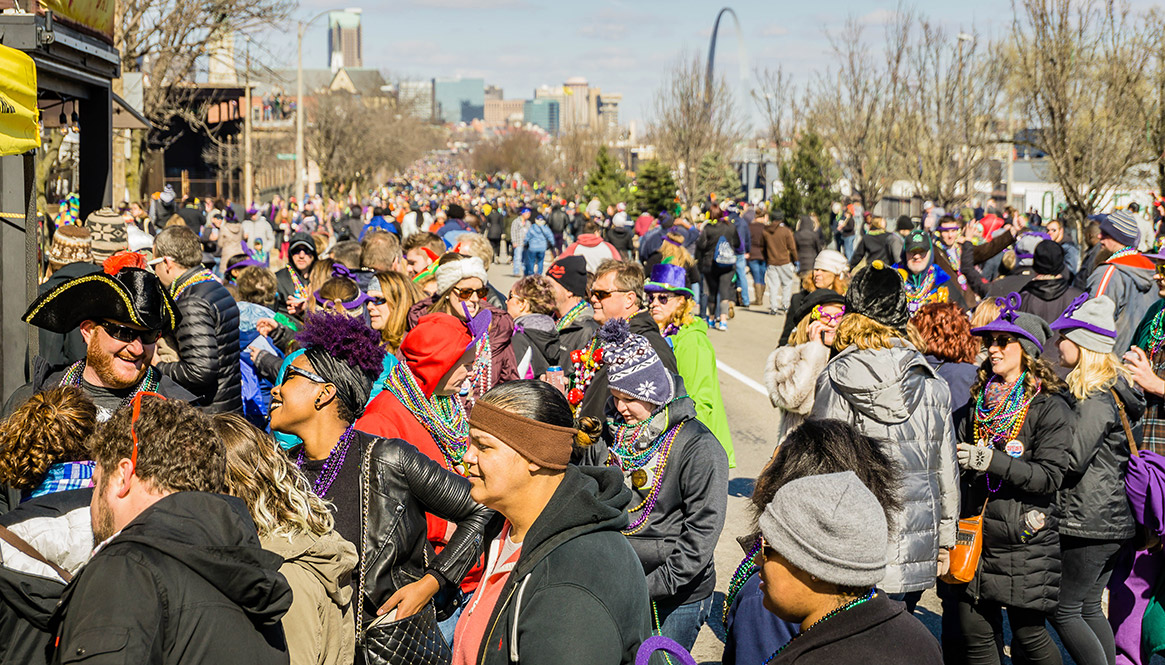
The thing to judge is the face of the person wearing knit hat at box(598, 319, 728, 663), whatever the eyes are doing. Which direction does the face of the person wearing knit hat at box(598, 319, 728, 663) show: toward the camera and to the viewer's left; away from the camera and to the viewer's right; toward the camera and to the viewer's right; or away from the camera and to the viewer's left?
toward the camera and to the viewer's left

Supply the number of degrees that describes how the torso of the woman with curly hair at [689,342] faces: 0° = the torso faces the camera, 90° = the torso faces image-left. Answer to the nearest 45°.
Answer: approximately 45°

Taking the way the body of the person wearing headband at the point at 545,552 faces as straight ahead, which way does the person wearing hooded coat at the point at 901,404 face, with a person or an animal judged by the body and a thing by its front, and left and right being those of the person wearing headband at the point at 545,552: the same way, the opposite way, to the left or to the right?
to the right

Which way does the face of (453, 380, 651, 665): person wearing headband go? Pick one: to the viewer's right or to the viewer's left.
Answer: to the viewer's left

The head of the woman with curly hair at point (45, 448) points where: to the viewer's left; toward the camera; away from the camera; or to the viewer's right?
away from the camera

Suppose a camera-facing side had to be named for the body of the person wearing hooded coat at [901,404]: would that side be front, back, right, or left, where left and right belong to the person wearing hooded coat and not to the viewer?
back
